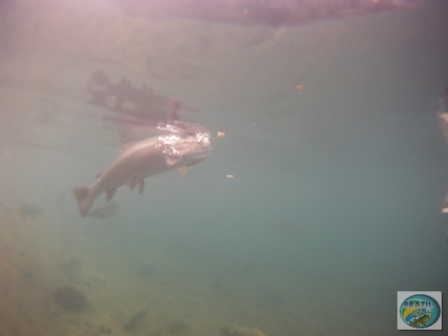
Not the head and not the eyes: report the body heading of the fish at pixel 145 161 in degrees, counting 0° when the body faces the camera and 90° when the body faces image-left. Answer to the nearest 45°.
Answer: approximately 270°

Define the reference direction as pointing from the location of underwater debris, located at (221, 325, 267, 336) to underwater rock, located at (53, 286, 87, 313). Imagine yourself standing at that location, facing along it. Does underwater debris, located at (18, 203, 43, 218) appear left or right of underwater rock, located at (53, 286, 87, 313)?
right
